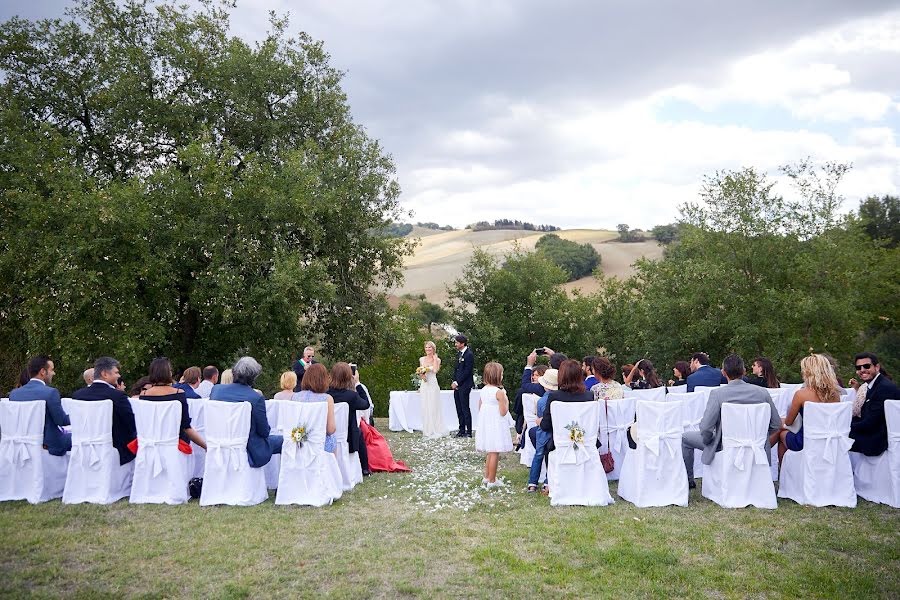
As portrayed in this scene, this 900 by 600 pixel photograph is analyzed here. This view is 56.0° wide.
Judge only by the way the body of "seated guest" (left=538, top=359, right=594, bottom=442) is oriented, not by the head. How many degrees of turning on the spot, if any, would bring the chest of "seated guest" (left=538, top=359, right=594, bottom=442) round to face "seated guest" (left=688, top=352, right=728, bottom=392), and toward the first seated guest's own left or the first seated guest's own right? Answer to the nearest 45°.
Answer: approximately 45° to the first seated guest's own right

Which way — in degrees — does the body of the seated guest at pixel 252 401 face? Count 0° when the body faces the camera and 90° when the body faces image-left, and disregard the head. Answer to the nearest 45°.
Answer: approximately 225°

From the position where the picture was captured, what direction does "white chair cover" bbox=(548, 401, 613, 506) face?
facing away from the viewer

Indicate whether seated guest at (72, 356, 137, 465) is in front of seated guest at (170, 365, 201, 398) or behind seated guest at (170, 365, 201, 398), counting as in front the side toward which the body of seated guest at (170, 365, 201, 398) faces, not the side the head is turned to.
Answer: behind

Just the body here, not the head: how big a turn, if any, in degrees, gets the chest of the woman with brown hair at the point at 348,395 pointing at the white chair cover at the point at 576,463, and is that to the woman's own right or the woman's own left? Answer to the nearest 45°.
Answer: approximately 90° to the woman's own right

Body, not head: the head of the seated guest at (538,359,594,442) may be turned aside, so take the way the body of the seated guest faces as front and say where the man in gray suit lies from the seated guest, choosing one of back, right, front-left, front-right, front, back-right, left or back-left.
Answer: right

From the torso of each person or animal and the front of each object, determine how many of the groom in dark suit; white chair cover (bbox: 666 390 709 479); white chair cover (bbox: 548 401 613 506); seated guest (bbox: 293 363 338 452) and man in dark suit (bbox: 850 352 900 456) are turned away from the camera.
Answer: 3

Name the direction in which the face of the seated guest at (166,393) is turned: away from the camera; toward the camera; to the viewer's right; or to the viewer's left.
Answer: away from the camera

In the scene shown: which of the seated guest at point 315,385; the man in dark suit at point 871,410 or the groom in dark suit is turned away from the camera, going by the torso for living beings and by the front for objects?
the seated guest

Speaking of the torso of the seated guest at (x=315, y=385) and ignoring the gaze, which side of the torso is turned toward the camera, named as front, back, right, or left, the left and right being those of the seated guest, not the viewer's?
back

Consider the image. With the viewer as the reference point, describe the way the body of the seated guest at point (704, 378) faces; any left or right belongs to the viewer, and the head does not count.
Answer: facing away from the viewer and to the left of the viewer

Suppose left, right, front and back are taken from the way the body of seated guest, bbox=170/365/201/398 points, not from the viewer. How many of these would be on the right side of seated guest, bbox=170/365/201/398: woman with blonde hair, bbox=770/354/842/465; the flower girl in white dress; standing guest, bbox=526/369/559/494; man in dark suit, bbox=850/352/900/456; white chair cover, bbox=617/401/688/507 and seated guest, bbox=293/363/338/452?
6

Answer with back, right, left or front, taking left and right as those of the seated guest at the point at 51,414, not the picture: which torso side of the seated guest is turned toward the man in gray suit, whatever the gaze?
right

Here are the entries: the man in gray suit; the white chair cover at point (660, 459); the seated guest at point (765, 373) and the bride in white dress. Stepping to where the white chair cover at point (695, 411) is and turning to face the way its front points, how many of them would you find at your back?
2

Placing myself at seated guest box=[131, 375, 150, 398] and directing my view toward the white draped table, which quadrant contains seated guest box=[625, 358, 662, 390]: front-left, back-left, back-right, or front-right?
front-right

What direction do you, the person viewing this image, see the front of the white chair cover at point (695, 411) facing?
facing away from the viewer

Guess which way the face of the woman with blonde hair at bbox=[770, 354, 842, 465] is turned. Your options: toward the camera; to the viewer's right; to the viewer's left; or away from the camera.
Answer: away from the camera
